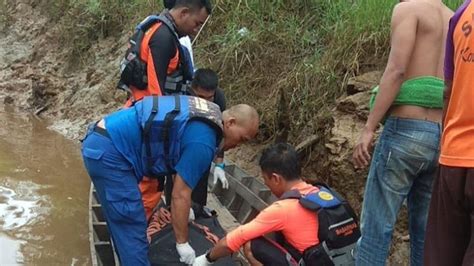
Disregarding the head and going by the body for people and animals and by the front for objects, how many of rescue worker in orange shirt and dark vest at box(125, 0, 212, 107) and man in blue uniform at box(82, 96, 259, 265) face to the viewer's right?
2

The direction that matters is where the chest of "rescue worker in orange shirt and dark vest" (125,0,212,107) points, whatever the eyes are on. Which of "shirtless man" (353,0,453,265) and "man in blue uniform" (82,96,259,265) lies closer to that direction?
the shirtless man

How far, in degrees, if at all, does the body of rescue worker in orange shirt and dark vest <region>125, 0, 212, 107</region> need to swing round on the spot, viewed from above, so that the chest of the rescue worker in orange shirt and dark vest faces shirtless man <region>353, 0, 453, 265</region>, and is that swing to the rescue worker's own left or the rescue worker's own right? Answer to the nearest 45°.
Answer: approximately 45° to the rescue worker's own right

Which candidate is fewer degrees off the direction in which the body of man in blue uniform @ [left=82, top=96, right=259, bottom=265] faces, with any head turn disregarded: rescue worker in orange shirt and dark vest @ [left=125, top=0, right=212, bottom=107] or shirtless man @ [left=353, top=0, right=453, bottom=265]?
the shirtless man

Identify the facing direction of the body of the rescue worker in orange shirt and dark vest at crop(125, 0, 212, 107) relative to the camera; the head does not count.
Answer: to the viewer's right

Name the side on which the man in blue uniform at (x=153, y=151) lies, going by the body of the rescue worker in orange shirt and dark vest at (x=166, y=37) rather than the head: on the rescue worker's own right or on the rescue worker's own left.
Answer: on the rescue worker's own right

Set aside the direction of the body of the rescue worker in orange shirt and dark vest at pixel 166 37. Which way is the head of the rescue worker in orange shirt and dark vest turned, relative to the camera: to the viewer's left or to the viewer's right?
to the viewer's right

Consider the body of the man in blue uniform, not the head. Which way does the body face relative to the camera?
to the viewer's right

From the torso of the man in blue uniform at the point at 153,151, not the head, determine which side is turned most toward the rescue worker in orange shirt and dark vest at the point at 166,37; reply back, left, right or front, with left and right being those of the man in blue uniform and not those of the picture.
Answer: left

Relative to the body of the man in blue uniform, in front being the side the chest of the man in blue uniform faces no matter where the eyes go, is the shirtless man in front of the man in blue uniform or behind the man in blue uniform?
in front
